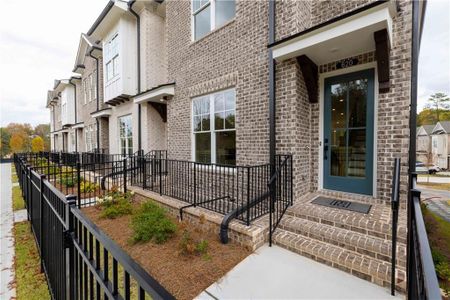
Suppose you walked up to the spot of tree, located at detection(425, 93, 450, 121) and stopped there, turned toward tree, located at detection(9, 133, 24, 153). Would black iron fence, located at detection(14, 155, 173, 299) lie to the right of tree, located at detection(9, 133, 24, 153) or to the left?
left

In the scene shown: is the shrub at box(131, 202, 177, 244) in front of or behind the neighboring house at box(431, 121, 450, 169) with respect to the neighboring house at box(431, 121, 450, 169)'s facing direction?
in front

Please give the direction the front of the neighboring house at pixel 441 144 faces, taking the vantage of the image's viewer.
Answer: facing the viewer and to the left of the viewer

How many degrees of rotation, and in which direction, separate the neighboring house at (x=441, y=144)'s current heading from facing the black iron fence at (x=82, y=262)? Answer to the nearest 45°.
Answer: approximately 45° to its left

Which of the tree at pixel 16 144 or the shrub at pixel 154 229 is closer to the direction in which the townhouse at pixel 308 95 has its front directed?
the shrub

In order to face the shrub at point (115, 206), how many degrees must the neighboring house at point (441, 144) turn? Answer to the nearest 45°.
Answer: approximately 45° to its left

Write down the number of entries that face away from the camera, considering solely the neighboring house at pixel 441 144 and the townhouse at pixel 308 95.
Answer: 0

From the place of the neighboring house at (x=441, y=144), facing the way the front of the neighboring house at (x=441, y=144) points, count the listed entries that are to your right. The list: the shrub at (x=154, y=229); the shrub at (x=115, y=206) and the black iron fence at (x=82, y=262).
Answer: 0

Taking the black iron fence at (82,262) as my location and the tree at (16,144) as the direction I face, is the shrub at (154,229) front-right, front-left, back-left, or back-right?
front-right

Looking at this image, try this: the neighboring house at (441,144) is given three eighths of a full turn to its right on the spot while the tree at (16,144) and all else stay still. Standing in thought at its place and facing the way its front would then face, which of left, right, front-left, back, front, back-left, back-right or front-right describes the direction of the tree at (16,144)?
back-left

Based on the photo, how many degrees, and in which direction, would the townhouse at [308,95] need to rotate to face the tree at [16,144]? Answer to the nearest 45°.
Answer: approximately 90° to its right
